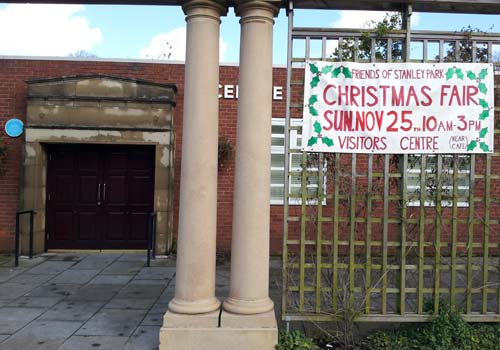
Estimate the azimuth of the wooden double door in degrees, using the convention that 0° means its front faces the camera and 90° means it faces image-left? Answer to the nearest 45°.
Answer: approximately 0°

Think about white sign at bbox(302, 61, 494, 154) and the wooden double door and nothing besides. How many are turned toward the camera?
2

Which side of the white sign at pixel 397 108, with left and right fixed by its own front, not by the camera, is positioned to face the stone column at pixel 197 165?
right

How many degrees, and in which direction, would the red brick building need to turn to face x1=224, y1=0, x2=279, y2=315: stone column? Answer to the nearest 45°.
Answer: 0° — it already faces it

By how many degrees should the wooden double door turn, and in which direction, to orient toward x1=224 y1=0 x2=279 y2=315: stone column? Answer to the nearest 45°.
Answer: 0° — it already faces it

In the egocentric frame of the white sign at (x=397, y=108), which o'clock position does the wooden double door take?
The wooden double door is roughly at 4 o'clock from the white sign.

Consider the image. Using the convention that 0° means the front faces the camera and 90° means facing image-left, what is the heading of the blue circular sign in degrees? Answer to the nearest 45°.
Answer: approximately 0°
